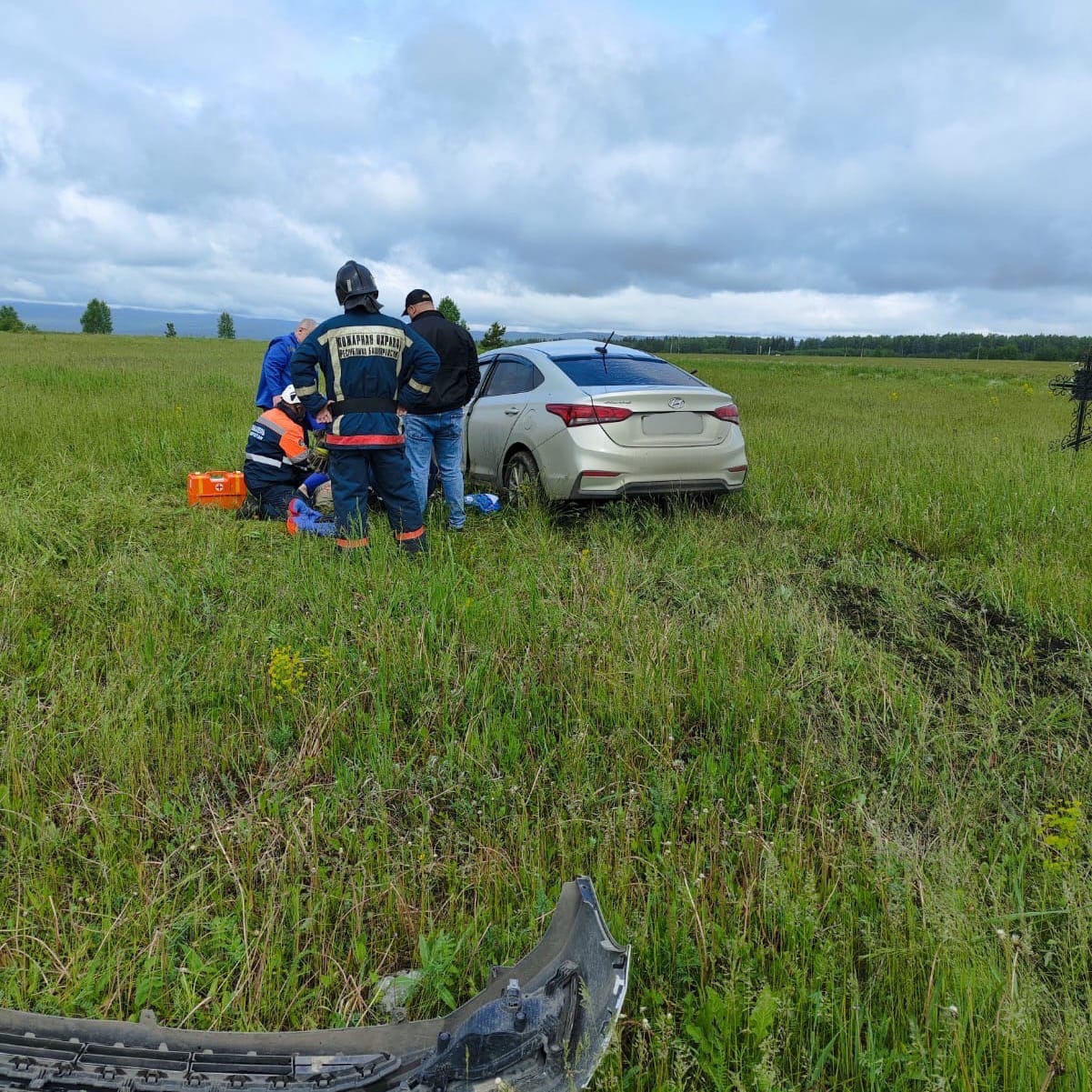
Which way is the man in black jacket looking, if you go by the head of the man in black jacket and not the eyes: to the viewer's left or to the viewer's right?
to the viewer's left

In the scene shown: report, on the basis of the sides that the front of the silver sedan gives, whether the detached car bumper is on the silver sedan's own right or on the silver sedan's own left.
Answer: on the silver sedan's own left

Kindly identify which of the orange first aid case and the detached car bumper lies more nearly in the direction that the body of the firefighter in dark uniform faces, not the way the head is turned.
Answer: the orange first aid case

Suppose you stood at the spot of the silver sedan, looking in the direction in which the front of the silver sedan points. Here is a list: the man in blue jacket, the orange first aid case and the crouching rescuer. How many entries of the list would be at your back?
0

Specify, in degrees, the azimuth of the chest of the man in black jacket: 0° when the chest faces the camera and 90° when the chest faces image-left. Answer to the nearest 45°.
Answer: approximately 135°

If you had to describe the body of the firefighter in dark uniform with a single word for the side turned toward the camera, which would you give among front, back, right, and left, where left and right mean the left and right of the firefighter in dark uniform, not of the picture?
back

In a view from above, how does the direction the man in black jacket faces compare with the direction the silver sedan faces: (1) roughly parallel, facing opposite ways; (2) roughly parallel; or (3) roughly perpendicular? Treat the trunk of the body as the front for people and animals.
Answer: roughly parallel

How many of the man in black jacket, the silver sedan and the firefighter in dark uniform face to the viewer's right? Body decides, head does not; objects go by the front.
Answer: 0

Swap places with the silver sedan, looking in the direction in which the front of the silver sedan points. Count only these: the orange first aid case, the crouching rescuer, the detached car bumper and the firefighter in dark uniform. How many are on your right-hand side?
0

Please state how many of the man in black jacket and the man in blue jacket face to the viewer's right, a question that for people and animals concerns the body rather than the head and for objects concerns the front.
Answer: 1

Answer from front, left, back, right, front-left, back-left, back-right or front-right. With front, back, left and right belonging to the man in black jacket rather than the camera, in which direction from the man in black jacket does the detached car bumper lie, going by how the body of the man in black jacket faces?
back-left

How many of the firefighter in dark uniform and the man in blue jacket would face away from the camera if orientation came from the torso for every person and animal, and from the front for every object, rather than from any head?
1
